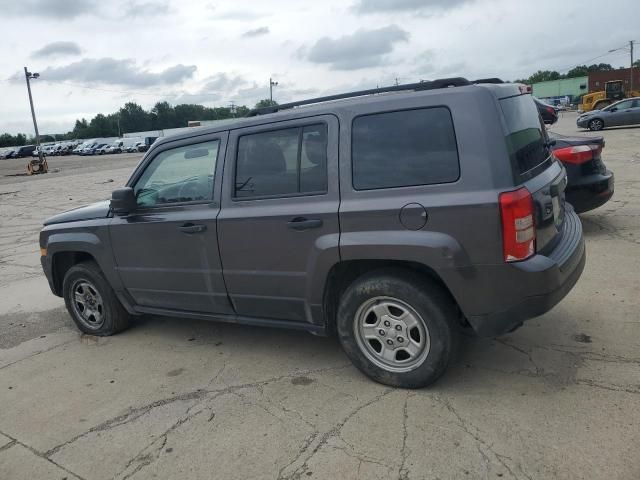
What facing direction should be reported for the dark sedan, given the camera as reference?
facing away from the viewer and to the left of the viewer

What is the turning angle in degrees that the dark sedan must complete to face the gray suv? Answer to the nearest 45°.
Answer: approximately 135° to its left

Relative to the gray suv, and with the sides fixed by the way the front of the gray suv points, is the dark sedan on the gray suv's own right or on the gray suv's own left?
on the gray suv's own right

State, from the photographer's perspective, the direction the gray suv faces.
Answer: facing away from the viewer and to the left of the viewer

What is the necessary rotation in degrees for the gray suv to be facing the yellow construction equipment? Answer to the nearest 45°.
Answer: approximately 90° to its right

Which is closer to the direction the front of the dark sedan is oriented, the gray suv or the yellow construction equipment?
the yellow construction equipment

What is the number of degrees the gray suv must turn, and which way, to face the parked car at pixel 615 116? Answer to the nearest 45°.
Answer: approximately 90° to its right

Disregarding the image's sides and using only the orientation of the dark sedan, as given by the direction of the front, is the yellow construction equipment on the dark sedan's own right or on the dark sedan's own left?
on the dark sedan's own right
